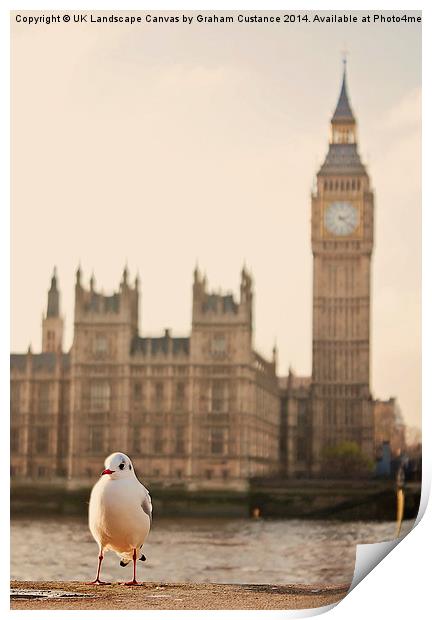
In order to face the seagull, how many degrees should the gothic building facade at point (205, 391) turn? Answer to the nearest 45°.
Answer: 0° — it already faces it

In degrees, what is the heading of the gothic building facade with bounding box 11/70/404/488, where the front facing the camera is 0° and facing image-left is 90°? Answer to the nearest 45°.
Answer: approximately 0°
